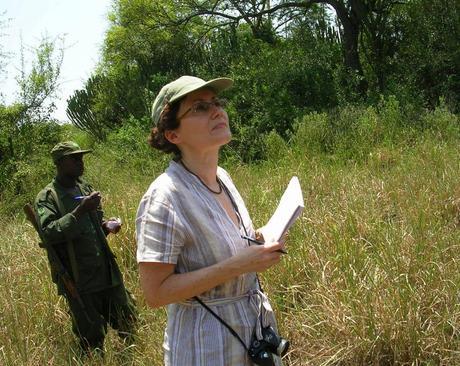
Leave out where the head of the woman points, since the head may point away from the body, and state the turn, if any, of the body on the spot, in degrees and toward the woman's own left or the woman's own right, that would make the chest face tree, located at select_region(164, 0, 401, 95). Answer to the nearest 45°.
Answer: approximately 135° to the woman's own left

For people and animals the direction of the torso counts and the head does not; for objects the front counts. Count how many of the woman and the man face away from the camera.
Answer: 0

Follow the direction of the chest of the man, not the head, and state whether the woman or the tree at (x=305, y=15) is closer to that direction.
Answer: the woman

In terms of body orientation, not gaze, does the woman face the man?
no

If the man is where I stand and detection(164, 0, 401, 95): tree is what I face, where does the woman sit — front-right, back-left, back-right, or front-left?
back-right

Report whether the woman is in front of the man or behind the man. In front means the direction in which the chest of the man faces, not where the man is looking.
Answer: in front

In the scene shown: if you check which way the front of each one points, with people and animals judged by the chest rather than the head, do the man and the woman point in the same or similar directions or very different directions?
same or similar directions

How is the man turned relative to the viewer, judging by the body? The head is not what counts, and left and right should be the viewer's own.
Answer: facing the viewer and to the right of the viewer

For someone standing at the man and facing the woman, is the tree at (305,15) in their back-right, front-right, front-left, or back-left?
back-left

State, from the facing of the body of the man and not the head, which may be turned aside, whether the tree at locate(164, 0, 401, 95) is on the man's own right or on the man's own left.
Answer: on the man's own left
